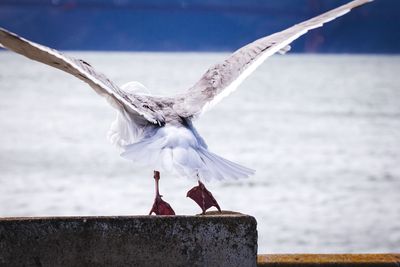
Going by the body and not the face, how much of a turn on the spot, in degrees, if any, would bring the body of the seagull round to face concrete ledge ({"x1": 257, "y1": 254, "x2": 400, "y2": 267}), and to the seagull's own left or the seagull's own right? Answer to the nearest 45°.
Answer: approximately 135° to the seagull's own right

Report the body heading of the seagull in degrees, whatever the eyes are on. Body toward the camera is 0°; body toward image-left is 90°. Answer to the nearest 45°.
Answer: approximately 135°
